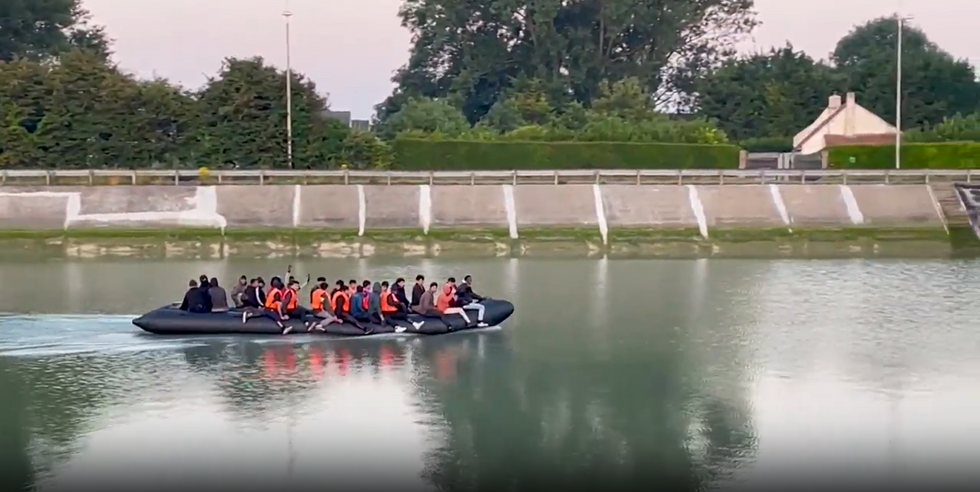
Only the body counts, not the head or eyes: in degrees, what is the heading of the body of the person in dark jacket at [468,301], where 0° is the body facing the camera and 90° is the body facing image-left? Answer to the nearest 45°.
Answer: approximately 270°

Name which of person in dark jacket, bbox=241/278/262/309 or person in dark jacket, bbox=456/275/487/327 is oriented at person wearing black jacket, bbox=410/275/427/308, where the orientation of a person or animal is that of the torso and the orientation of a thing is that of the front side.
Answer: person in dark jacket, bbox=241/278/262/309

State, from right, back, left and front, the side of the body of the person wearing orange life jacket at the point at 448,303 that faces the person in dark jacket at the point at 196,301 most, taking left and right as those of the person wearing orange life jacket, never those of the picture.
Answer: back

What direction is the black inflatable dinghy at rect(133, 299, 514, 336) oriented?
to the viewer's right

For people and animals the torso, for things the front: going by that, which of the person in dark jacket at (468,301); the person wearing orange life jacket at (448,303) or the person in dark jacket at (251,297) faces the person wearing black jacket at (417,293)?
the person in dark jacket at (251,297)
